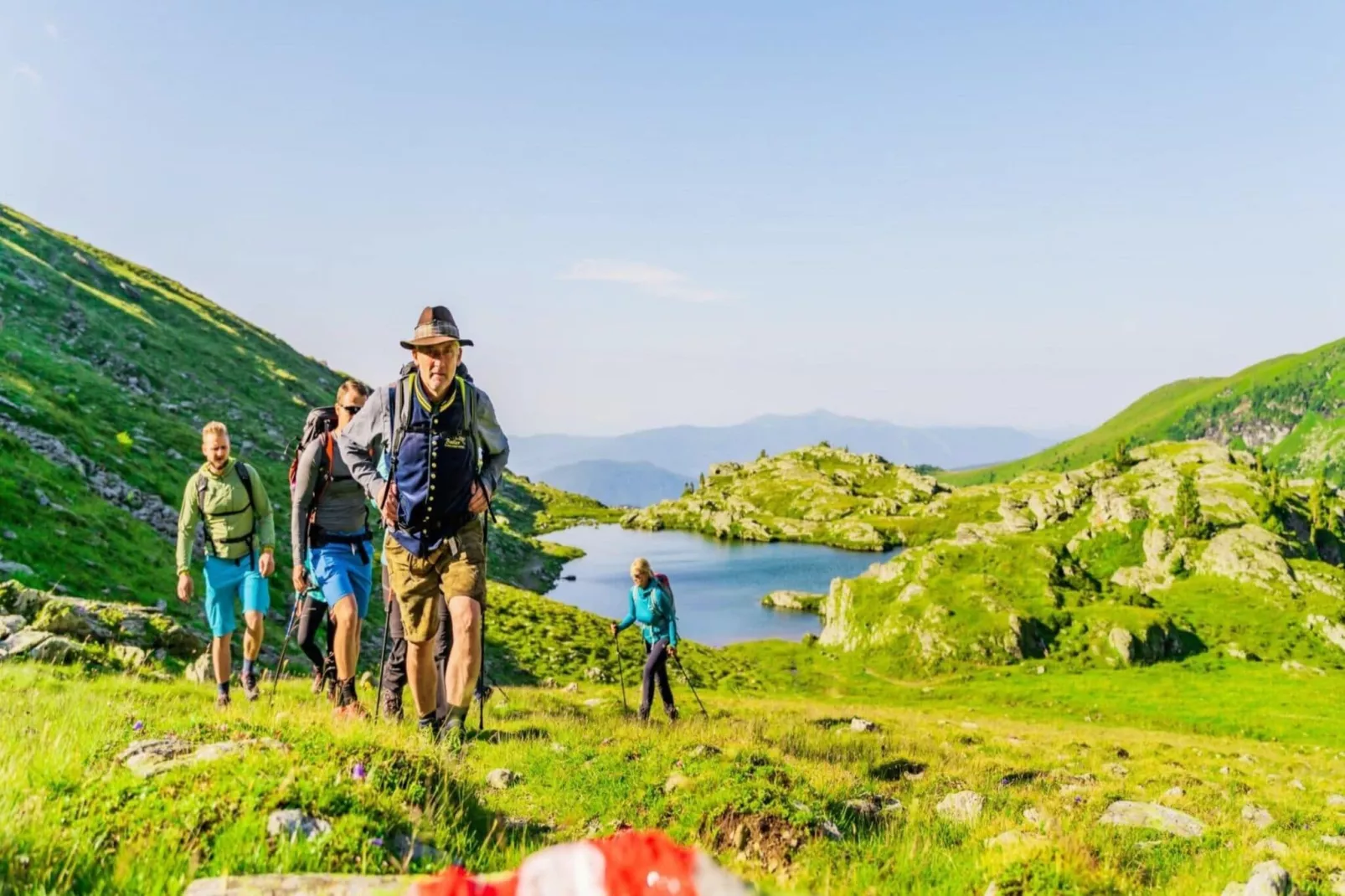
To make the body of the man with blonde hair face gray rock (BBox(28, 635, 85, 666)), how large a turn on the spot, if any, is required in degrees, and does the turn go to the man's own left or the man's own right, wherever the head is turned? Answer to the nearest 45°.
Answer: approximately 135° to the man's own right

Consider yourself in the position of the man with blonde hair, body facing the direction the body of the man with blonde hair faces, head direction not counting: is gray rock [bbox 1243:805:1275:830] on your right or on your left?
on your left

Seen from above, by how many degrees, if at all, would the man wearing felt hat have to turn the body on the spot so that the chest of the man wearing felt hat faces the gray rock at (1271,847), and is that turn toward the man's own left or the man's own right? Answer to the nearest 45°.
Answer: approximately 90° to the man's own left

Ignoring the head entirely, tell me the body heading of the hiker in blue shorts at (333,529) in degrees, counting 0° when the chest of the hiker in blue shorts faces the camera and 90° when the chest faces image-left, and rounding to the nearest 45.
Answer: approximately 315°

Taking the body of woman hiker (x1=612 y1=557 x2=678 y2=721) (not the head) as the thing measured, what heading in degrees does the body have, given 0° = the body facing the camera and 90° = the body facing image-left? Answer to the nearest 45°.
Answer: approximately 45°

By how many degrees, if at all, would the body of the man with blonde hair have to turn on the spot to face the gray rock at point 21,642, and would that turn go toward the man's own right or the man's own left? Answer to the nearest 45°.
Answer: approximately 135° to the man's own right

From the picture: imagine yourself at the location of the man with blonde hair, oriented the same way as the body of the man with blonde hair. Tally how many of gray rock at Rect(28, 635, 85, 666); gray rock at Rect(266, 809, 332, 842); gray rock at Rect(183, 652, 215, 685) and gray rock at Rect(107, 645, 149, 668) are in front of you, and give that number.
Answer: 1

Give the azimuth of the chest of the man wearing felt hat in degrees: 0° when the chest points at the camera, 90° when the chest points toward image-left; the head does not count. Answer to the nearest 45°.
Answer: approximately 0°

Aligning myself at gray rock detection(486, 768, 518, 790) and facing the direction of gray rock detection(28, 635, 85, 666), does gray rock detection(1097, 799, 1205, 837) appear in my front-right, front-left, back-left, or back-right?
back-right

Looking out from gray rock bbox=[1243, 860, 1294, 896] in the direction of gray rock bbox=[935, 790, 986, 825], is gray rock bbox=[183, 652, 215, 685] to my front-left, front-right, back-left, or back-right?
front-left

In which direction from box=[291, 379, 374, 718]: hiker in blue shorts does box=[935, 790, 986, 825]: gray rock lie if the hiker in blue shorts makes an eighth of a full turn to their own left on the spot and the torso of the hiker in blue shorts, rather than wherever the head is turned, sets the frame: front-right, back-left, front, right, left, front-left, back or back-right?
front-right

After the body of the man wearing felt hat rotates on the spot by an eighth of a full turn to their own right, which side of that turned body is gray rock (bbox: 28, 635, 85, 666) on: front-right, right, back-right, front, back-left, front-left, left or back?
right

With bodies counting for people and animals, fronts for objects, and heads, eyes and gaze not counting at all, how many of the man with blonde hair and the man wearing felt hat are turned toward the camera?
2

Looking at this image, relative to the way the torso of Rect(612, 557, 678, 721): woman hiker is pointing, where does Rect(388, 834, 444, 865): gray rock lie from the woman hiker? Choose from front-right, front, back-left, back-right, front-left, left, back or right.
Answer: front-left

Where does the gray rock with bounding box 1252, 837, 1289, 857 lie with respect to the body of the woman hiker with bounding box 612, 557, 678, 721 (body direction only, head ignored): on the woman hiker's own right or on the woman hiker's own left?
on the woman hiker's own left

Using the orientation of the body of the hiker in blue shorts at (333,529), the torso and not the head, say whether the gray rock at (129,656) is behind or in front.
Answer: behind

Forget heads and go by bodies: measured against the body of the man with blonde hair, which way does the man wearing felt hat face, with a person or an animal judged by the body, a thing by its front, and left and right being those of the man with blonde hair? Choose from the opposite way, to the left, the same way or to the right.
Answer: the same way

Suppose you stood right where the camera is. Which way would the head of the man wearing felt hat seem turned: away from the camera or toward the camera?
toward the camera

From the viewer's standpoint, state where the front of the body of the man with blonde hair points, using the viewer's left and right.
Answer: facing the viewer
